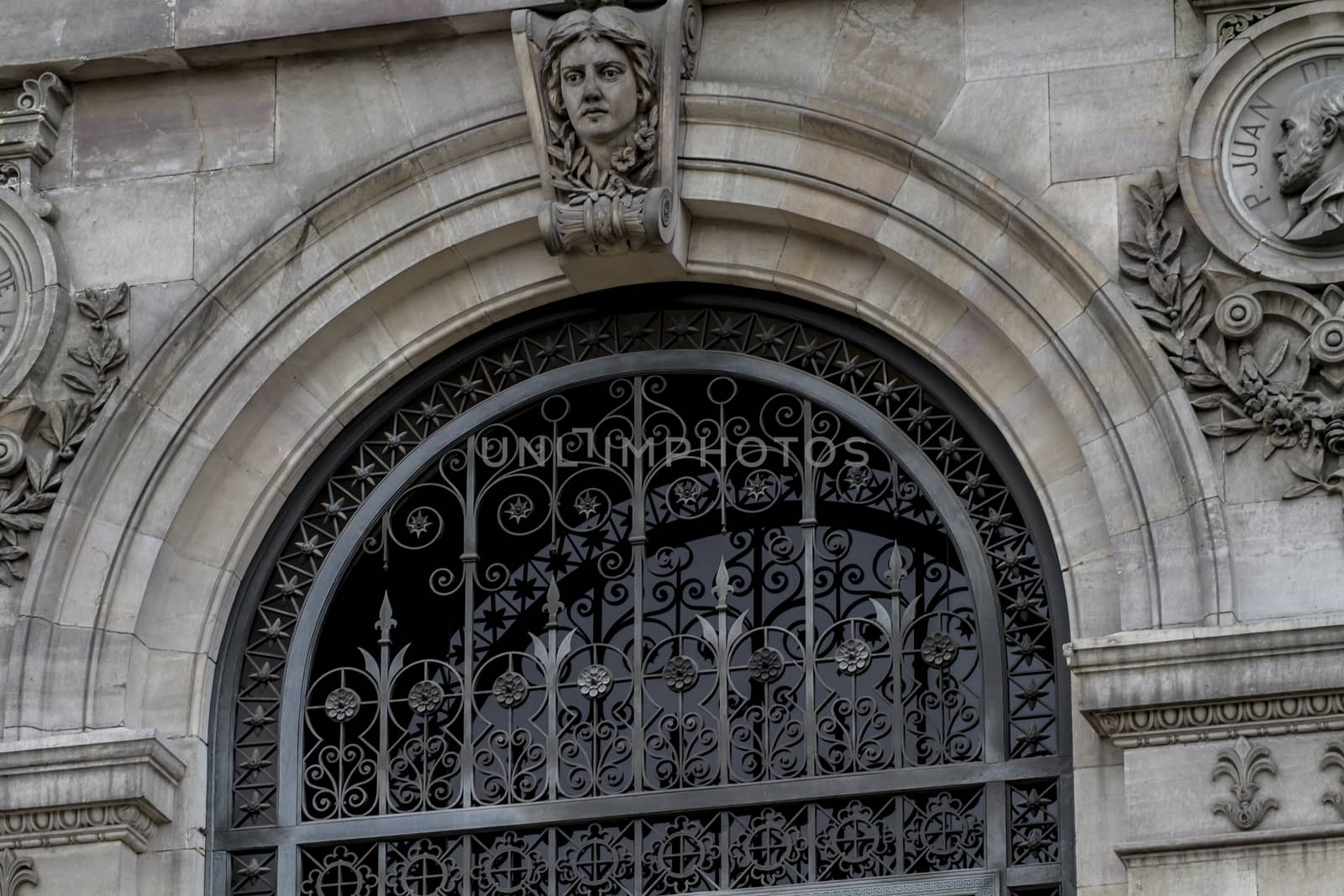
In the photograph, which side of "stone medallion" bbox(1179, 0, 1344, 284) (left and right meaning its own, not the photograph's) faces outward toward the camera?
front

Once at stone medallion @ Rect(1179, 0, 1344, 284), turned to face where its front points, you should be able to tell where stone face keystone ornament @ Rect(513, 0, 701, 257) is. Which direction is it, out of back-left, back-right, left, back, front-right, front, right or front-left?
right
